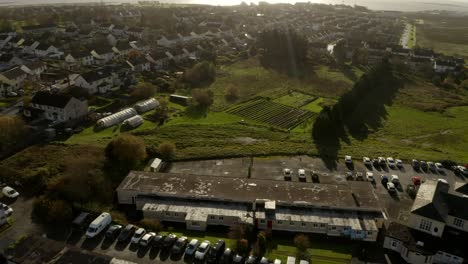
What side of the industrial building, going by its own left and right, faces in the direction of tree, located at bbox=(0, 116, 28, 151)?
right

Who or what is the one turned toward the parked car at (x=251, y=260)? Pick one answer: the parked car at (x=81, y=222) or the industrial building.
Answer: the industrial building

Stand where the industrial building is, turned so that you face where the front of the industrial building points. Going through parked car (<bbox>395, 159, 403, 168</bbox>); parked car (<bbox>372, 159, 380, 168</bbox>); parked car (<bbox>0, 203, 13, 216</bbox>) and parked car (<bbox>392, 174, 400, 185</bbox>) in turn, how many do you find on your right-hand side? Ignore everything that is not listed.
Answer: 1
